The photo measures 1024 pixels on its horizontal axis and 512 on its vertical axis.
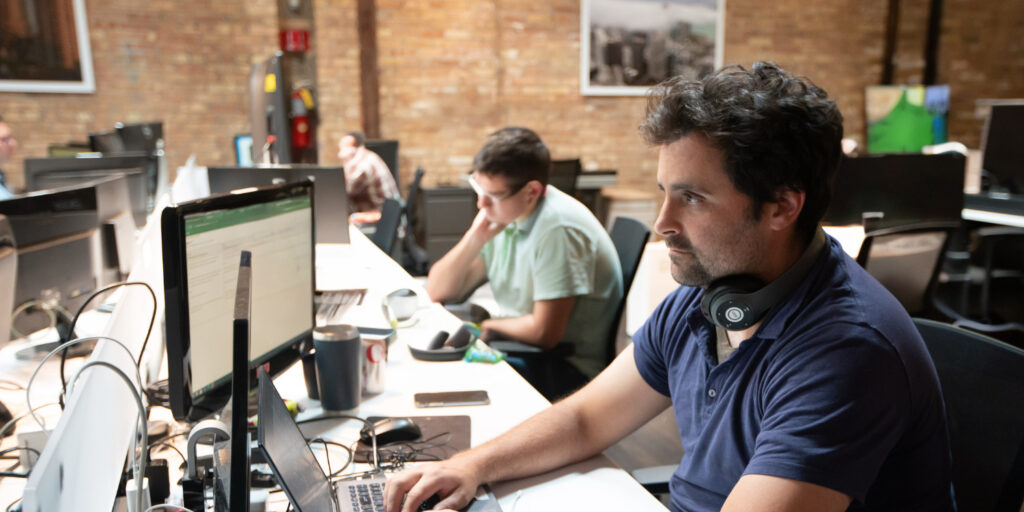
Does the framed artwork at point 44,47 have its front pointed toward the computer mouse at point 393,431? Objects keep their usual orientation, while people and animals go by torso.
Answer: yes

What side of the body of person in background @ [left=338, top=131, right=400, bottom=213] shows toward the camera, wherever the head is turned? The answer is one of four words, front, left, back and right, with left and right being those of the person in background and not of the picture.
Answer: left

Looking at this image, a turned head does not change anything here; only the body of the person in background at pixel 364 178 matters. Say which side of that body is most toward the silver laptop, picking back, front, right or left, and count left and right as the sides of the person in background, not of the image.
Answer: left

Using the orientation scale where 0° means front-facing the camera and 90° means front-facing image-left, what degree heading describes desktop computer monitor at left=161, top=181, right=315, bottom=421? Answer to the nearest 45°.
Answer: approximately 315°

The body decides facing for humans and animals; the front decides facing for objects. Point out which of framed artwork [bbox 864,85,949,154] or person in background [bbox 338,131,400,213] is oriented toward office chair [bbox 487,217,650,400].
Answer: the framed artwork

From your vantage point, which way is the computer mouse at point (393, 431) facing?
to the viewer's left

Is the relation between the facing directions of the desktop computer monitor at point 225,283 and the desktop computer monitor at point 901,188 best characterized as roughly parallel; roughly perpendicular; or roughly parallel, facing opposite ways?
roughly perpendicular
